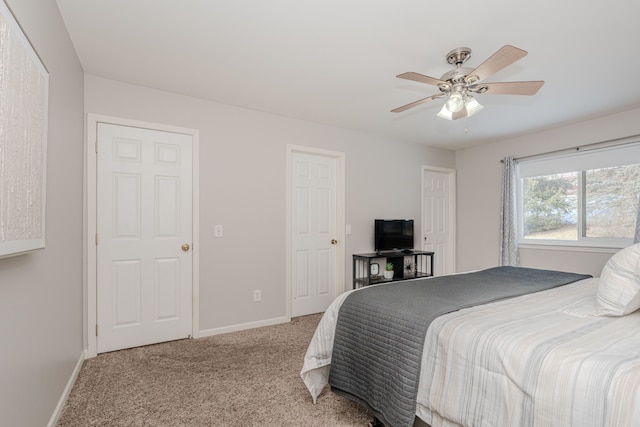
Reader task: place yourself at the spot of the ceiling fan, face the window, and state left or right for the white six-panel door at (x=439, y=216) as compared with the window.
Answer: left

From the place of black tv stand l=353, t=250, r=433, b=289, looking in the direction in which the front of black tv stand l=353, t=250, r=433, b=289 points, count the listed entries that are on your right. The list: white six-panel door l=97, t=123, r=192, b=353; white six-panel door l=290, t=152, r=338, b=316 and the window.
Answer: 2

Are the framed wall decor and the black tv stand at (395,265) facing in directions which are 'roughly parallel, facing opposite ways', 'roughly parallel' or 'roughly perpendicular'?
roughly perpendicular

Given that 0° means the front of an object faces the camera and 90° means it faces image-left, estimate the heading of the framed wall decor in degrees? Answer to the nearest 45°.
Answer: approximately 270°

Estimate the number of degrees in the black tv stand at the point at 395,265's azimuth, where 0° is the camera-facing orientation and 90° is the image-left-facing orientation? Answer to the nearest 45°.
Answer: approximately 315°

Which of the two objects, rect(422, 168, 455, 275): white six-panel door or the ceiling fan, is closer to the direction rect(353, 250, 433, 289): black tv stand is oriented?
the ceiling fan

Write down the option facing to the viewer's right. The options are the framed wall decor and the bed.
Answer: the framed wall decor

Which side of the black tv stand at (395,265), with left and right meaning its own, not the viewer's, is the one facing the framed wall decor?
right

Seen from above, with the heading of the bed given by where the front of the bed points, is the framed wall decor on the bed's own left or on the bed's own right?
on the bed's own left

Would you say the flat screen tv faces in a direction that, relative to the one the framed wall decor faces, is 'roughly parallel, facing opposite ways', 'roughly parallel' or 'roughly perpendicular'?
roughly perpendicular

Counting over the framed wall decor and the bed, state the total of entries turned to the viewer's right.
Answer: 1

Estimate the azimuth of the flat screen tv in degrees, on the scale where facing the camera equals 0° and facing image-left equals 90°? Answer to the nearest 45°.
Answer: approximately 315°

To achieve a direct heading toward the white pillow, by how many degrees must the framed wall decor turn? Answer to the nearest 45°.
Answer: approximately 45° to its right
